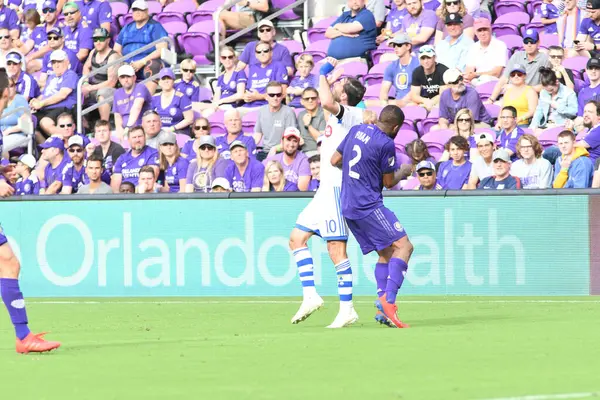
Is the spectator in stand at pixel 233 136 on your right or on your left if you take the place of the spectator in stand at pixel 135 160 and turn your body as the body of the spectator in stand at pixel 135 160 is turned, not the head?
on your left

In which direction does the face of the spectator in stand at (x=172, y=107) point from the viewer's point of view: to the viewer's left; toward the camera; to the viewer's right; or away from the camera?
toward the camera

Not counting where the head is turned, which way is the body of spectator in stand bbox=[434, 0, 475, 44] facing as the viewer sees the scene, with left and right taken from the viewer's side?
facing the viewer

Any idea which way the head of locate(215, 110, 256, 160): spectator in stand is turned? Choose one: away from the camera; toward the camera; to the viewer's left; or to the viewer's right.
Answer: toward the camera

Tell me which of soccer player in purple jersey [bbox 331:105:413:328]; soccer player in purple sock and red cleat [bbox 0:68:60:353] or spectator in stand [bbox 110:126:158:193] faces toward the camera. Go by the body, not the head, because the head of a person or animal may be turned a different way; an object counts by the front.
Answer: the spectator in stand

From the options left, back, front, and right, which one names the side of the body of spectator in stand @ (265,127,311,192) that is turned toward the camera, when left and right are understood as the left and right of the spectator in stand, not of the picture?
front

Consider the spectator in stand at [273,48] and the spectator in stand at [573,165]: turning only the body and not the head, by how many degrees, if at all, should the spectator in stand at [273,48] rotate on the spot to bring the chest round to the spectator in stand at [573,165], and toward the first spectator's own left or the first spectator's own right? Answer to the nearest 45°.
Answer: approximately 45° to the first spectator's own left

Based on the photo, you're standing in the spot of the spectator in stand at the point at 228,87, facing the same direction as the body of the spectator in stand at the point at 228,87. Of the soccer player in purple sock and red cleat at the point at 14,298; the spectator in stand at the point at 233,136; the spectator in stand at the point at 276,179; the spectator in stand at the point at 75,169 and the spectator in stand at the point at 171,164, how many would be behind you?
0

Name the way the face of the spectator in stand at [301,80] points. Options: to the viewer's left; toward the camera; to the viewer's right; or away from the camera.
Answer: toward the camera

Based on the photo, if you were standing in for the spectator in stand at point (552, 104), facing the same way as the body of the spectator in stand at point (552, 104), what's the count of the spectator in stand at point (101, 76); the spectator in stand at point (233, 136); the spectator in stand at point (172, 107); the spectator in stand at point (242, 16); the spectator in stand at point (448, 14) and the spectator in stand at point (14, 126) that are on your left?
0

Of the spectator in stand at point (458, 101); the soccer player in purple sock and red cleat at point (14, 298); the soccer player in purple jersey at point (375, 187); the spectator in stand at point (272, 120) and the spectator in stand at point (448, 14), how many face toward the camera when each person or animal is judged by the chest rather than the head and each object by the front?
3

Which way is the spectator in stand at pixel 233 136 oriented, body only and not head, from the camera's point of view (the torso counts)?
toward the camera

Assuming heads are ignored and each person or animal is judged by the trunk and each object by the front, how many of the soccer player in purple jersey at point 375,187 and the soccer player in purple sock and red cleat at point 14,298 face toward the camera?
0

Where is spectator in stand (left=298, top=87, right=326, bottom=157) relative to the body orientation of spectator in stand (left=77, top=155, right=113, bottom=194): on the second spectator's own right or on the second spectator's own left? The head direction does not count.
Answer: on the second spectator's own left

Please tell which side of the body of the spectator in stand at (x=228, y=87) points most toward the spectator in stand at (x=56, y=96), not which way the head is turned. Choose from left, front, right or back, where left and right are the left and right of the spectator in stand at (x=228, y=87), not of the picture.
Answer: right

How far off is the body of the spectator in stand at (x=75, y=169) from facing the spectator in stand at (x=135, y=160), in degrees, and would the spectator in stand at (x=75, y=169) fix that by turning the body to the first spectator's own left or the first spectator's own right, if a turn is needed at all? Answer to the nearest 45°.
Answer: approximately 45° to the first spectator's own left
